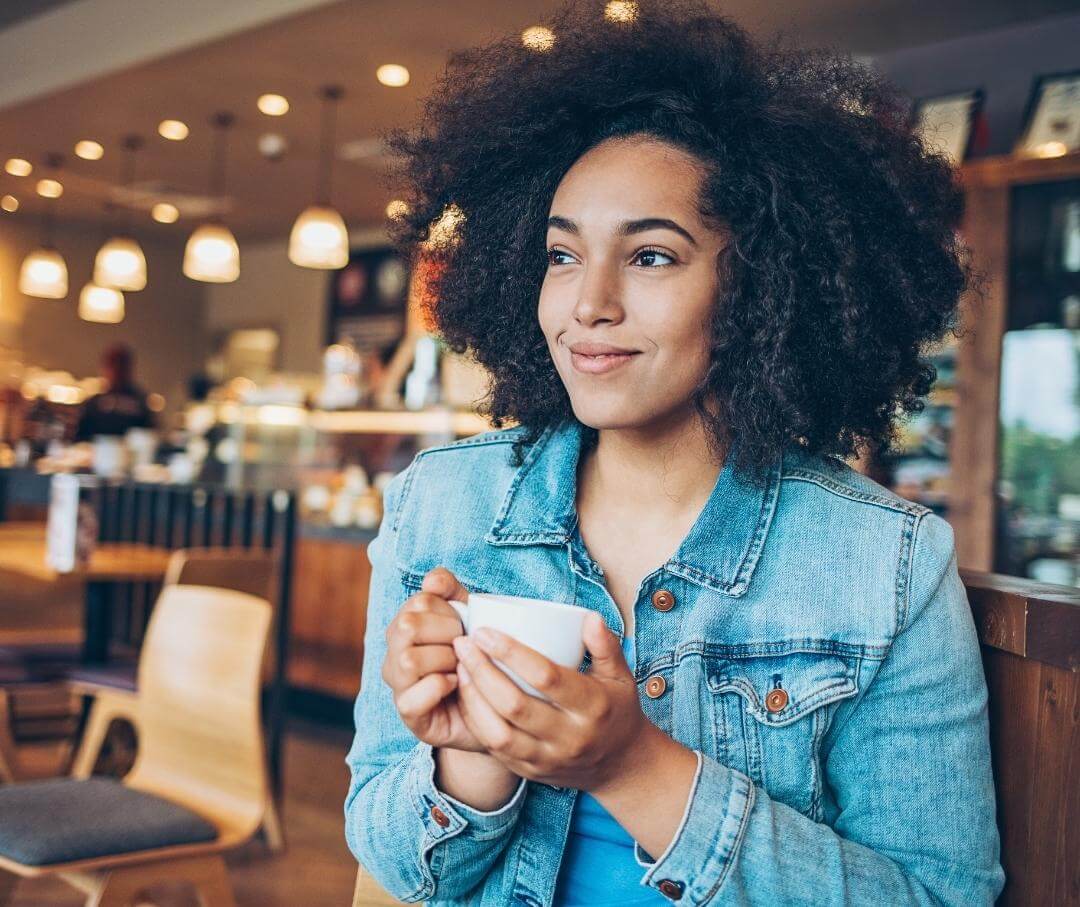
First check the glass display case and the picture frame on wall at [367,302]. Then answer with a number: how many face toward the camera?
2

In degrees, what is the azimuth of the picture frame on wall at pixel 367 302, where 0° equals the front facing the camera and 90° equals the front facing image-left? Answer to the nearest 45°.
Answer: approximately 0°

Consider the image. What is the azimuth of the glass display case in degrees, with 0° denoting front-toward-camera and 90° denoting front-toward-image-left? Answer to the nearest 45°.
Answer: approximately 0°

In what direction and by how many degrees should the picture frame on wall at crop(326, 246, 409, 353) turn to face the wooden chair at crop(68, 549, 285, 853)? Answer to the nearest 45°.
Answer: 0° — it already faces it

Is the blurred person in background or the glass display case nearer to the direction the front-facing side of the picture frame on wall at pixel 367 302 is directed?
the glass display case

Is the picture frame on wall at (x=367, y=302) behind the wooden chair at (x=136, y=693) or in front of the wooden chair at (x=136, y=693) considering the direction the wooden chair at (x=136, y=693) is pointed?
behind

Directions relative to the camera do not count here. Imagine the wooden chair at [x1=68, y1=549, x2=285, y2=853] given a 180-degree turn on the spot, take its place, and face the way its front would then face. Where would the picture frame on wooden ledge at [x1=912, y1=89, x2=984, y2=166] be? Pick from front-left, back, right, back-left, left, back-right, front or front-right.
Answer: front-right

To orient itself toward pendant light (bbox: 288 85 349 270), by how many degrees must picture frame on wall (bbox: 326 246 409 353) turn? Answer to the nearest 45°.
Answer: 0° — it already faces it

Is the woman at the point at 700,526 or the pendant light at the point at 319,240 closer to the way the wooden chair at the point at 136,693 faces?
the woman
